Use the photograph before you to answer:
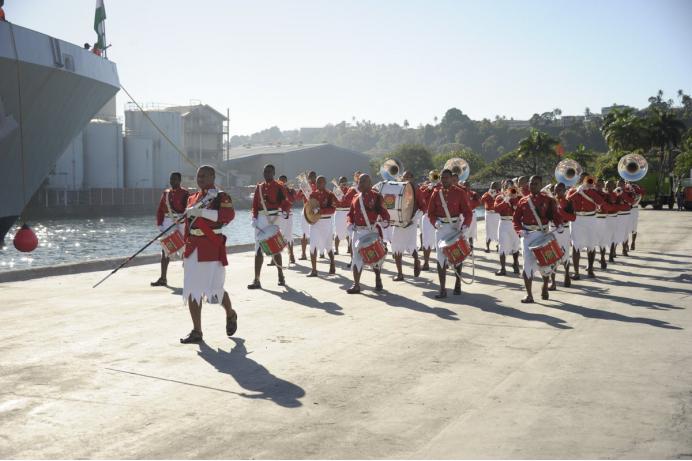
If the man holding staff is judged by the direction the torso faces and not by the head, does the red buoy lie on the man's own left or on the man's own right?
on the man's own right

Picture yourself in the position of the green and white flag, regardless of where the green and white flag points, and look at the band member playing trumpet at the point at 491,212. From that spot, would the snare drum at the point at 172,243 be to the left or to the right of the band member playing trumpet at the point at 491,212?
right

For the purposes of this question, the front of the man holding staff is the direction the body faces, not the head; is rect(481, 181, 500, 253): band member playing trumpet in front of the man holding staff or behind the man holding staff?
behind

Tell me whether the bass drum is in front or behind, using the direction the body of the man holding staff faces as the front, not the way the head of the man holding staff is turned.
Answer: behind

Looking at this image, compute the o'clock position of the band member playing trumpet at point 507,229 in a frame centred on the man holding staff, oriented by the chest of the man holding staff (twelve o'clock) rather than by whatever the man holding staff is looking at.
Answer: The band member playing trumpet is roughly at 6 o'clock from the man holding staff.

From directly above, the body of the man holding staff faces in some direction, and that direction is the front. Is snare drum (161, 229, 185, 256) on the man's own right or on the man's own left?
on the man's own right

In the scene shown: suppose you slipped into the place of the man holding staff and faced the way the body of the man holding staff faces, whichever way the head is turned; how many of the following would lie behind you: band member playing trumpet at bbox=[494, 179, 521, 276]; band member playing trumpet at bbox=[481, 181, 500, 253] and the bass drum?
3

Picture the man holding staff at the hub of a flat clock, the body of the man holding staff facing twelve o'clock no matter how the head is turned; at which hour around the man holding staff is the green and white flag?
The green and white flag is roughly at 4 o'clock from the man holding staff.
